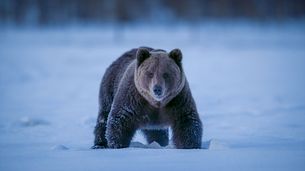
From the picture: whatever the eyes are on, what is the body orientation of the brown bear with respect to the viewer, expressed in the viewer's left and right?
facing the viewer
